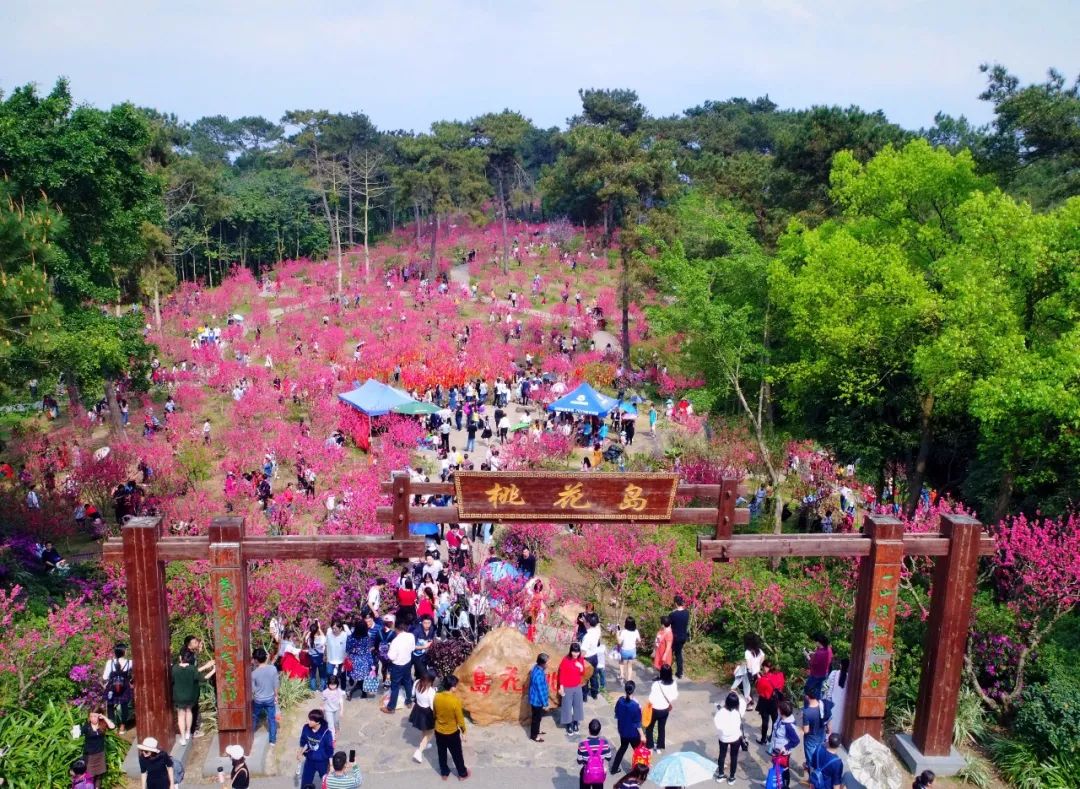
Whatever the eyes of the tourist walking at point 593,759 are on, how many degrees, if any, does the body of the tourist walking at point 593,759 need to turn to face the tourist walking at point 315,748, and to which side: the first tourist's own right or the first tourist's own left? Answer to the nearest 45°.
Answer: approximately 90° to the first tourist's own left

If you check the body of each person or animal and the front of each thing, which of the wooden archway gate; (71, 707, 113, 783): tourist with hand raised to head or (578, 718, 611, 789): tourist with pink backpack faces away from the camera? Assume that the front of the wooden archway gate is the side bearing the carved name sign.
(578, 718, 611, 789): tourist with pink backpack

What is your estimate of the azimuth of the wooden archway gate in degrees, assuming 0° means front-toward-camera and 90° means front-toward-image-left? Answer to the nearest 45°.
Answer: approximately 0°

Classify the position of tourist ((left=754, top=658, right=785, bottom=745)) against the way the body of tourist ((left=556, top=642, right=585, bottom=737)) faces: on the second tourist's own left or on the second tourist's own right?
on the second tourist's own left

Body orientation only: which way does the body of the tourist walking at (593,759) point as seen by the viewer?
away from the camera

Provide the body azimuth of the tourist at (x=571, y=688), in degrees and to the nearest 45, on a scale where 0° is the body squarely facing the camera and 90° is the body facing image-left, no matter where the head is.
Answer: approximately 0°

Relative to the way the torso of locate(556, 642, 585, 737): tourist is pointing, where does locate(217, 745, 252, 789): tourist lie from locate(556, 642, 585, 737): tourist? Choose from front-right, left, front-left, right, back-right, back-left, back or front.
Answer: front-right

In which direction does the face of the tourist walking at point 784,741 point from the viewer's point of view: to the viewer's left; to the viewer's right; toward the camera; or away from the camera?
away from the camera
